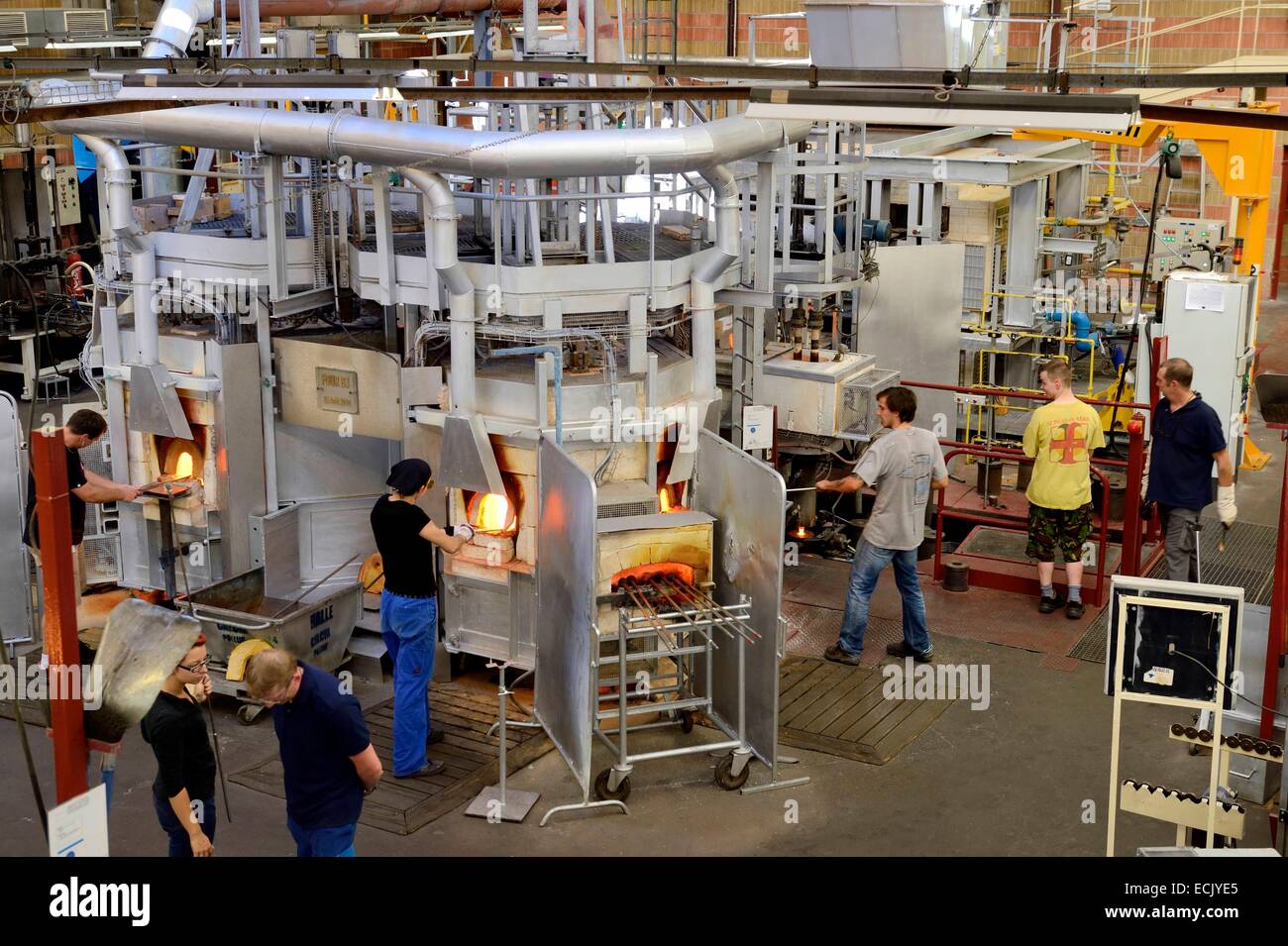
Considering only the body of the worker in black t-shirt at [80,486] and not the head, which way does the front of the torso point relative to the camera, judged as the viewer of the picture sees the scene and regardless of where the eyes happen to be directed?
to the viewer's right

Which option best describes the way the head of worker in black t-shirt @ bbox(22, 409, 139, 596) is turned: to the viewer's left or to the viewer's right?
to the viewer's right

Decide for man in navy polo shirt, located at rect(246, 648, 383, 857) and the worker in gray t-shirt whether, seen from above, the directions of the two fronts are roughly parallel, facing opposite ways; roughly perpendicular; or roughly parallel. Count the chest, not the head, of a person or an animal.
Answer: roughly perpendicular

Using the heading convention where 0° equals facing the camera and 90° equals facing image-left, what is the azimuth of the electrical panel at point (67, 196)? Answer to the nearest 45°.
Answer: approximately 0°

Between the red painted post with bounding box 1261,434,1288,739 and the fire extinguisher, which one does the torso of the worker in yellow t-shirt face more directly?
the fire extinguisher

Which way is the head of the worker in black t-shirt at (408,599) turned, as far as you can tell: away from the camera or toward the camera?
away from the camera

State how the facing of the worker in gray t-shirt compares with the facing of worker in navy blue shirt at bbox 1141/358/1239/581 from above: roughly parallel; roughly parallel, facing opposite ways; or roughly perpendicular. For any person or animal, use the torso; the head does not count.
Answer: roughly perpendicular

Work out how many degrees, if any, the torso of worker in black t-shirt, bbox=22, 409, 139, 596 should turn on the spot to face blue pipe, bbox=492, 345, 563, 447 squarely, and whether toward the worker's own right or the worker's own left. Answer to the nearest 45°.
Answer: approximately 45° to the worker's own right

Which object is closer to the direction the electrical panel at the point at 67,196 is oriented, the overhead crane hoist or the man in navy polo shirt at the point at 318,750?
the man in navy polo shirt

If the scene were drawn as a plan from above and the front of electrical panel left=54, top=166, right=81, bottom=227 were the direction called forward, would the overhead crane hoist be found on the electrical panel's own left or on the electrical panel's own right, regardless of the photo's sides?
on the electrical panel's own left

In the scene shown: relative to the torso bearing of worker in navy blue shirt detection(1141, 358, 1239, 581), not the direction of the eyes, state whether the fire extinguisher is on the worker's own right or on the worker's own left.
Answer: on the worker's own right

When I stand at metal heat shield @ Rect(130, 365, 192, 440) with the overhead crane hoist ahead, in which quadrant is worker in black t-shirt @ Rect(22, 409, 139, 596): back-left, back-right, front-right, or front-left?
back-right

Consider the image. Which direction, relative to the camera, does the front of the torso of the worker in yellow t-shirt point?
away from the camera

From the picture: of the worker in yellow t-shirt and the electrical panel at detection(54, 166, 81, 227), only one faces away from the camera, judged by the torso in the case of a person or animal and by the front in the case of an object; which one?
the worker in yellow t-shirt
